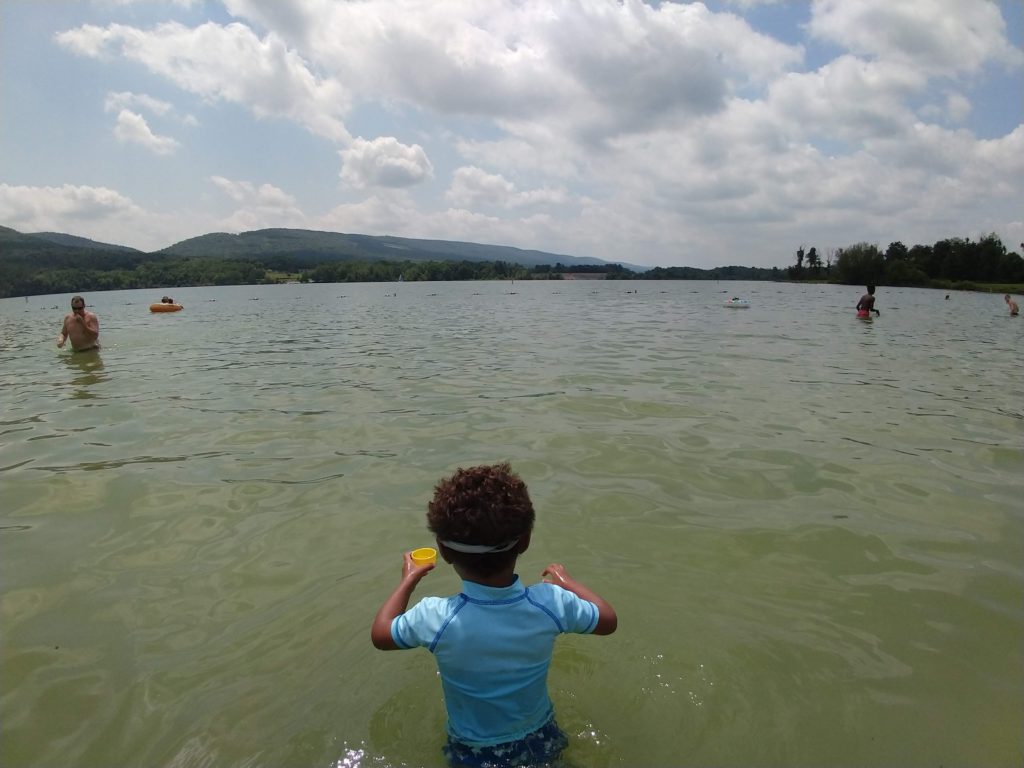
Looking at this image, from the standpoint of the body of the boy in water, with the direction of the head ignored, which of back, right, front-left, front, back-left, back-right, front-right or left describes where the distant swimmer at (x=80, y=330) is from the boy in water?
front-left

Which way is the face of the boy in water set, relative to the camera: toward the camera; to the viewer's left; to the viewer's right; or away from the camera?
away from the camera

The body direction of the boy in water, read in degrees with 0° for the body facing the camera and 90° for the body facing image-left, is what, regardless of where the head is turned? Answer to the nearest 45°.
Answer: approximately 180°
